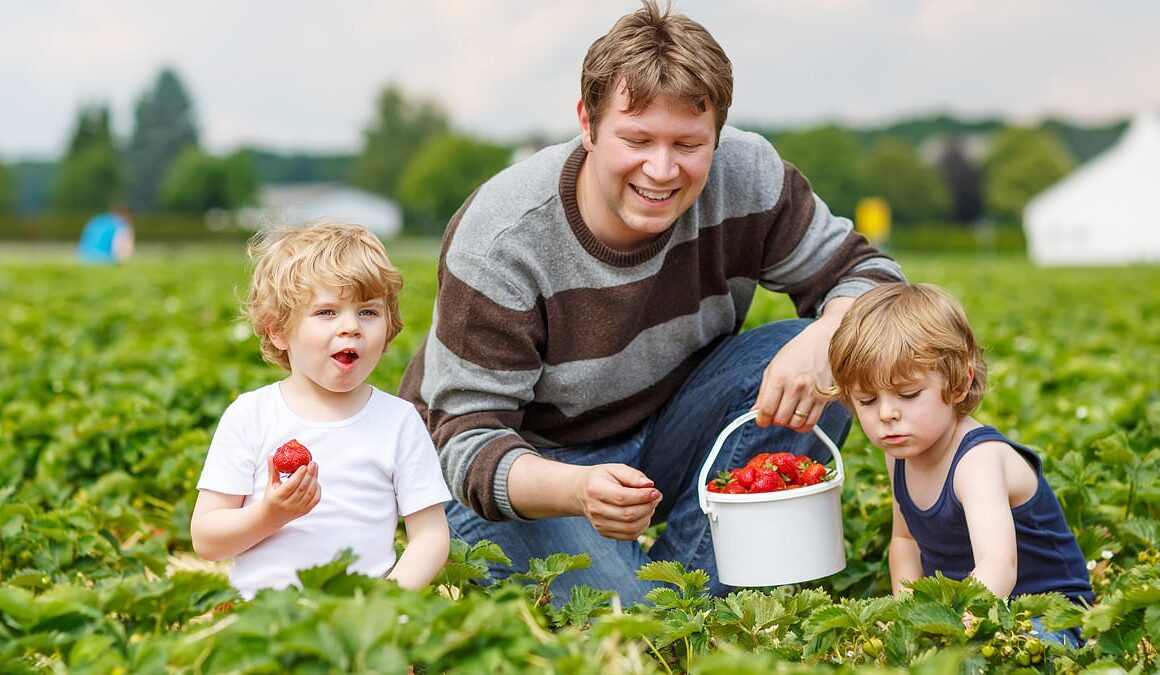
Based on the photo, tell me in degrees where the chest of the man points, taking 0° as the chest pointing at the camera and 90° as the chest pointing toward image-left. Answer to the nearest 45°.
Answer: approximately 315°

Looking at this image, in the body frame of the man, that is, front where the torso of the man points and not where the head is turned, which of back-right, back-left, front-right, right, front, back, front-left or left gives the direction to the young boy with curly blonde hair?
right

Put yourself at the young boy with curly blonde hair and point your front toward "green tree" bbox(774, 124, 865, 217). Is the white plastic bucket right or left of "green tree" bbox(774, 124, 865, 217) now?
right

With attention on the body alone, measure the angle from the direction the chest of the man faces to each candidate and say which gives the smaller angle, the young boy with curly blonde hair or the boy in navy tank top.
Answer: the boy in navy tank top

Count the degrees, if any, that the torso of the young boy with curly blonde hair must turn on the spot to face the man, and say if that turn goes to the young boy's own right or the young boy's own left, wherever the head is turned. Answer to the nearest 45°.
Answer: approximately 135° to the young boy's own left

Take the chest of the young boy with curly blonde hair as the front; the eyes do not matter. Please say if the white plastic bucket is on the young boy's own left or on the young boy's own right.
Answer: on the young boy's own left

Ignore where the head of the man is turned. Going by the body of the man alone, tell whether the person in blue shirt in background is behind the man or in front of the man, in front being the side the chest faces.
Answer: behind

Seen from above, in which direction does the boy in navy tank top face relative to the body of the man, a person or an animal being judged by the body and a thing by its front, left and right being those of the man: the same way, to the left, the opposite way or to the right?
to the right

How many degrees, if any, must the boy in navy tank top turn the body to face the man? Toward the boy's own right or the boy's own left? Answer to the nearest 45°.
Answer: approximately 45° to the boy's own right

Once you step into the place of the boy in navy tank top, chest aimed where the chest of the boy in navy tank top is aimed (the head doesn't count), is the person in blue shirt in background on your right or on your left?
on your right

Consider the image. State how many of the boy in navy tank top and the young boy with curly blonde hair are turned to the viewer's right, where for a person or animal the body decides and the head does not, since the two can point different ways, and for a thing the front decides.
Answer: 0

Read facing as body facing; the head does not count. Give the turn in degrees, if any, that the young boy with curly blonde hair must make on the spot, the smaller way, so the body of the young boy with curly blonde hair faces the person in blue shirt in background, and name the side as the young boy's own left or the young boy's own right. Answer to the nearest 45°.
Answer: approximately 180°

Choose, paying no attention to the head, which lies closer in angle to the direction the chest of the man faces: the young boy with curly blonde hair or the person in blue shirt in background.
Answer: the young boy with curly blonde hair
